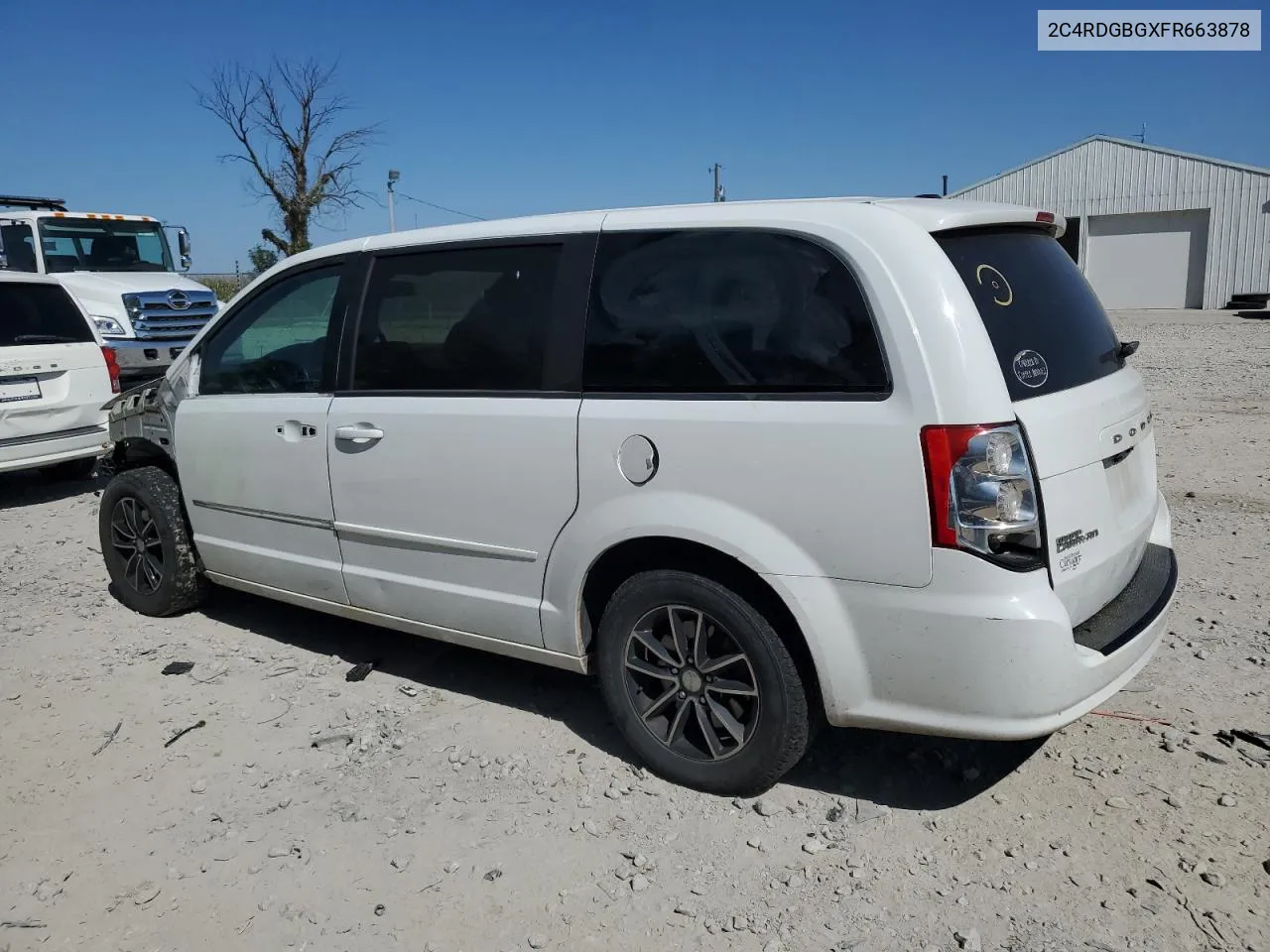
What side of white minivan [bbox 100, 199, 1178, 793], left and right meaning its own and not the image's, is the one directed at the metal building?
right

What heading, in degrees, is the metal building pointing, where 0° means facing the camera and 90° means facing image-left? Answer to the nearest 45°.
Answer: approximately 0°

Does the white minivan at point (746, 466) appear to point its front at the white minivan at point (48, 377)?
yes

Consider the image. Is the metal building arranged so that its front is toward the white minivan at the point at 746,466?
yes

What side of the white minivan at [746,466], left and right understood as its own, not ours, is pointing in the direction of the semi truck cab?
front

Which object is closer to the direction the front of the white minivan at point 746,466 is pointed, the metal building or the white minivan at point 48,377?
the white minivan

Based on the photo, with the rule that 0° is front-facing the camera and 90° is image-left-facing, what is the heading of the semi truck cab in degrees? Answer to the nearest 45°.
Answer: approximately 315°

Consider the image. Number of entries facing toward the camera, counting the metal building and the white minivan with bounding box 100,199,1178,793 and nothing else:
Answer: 1

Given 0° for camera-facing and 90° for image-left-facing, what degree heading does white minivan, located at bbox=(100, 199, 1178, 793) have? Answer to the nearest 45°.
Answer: approximately 135°

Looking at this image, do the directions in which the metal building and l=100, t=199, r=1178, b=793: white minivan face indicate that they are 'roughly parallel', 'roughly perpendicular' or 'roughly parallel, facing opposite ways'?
roughly perpendicular

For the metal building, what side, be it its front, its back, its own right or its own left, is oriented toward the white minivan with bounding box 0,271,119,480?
front
